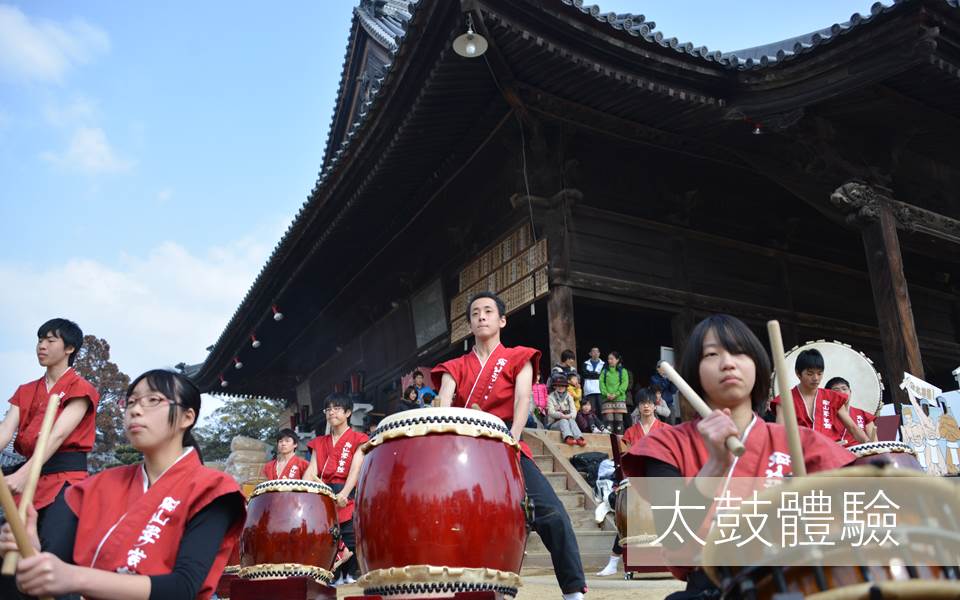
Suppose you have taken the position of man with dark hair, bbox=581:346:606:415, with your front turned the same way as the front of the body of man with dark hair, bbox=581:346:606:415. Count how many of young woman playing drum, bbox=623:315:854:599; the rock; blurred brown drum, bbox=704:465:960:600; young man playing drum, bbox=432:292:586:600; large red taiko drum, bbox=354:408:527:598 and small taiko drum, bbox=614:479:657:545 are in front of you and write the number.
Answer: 5

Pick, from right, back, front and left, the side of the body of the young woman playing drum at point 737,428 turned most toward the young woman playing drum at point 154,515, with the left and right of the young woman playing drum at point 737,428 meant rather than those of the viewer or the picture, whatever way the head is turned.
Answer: right

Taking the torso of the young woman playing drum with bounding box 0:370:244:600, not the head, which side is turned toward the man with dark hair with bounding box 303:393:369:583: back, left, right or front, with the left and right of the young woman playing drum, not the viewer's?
back

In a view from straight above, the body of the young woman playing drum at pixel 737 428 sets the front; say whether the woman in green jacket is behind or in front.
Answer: behind

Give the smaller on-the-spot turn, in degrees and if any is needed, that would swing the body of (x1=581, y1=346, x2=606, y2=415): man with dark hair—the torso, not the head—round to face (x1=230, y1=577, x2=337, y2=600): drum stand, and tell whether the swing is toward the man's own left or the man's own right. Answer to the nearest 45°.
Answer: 0° — they already face it

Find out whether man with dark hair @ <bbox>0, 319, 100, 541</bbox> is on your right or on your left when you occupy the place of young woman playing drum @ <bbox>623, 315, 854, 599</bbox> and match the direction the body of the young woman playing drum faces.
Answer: on your right

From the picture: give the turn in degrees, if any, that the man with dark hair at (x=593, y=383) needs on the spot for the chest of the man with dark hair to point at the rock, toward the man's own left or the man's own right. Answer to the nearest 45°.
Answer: approximately 135° to the man's own right

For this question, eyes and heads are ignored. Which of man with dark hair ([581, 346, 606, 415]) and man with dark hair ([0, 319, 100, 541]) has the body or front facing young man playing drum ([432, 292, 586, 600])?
man with dark hair ([581, 346, 606, 415])
